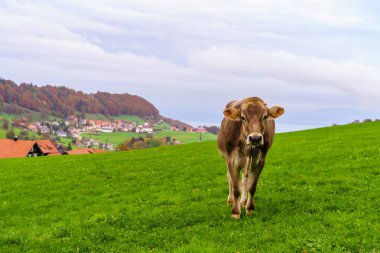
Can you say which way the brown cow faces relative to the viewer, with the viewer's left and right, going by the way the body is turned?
facing the viewer
